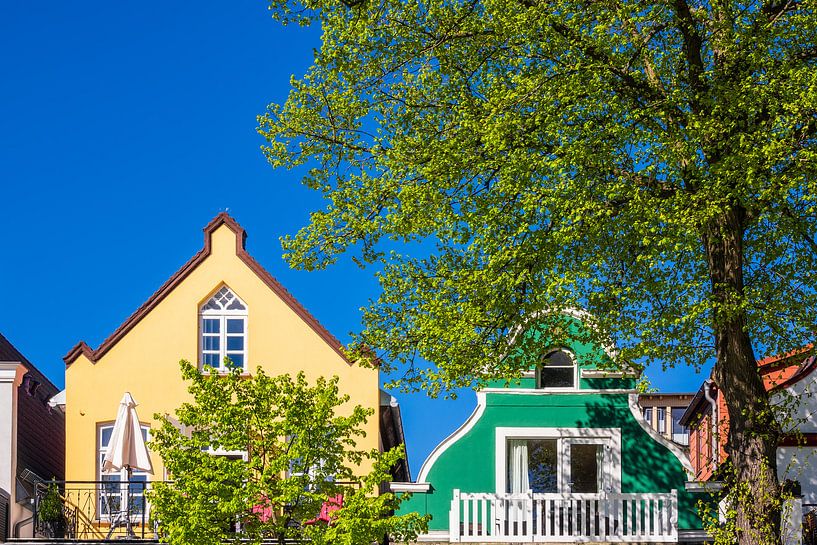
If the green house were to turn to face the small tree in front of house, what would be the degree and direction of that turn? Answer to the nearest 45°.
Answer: approximately 45° to its right

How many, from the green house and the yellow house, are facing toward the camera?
2

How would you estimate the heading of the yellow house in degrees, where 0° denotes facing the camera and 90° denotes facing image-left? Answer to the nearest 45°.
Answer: approximately 0°

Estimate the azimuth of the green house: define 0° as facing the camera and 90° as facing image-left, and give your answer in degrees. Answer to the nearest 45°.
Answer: approximately 0°

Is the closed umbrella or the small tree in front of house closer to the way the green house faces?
the small tree in front of house

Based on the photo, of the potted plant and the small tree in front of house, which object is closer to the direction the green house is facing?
the small tree in front of house

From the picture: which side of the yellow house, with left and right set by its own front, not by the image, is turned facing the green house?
left

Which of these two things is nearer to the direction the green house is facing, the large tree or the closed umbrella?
the large tree

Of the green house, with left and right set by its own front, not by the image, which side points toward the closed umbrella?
right
